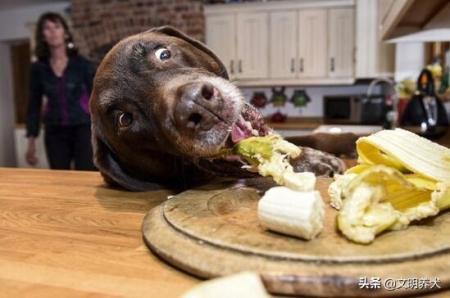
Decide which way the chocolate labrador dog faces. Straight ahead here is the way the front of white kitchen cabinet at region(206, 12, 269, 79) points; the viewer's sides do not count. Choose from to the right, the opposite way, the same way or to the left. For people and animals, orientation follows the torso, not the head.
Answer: the same way

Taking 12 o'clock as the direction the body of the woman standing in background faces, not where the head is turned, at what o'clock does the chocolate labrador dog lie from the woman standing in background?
The chocolate labrador dog is roughly at 12 o'clock from the woman standing in background.

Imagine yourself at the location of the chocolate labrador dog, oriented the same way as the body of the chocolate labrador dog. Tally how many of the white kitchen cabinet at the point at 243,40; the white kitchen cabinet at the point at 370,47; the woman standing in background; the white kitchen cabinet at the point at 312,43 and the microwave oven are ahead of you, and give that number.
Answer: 0

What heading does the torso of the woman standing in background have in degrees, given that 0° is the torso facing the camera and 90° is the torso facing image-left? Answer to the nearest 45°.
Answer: approximately 0°

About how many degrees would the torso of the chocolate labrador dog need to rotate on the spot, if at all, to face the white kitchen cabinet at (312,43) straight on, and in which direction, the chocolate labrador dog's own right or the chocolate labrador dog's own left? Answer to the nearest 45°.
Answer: approximately 180°

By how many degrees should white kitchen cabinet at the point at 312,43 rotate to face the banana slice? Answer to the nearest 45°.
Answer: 0° — it already faces it

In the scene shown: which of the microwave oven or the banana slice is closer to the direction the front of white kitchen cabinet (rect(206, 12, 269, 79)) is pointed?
the banana slice

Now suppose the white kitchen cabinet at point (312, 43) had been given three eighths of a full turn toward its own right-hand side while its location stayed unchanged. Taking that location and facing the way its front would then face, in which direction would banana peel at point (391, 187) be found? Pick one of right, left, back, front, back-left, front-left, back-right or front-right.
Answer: back-left

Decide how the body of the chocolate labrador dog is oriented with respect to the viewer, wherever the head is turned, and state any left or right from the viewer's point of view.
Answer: facing the viewer

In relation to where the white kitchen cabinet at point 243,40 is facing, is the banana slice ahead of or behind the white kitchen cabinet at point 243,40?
ahead

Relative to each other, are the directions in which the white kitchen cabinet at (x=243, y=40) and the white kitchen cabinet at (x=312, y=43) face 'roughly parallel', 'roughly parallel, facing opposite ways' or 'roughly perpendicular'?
roughly parallel

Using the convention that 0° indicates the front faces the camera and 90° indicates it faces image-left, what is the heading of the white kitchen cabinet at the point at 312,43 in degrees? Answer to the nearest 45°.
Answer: approximately 0°

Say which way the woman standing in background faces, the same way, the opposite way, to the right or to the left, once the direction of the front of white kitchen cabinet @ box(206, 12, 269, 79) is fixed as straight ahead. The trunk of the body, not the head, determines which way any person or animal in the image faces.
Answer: the same way

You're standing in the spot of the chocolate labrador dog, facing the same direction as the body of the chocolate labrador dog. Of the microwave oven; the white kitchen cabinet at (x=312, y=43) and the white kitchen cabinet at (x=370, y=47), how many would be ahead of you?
0

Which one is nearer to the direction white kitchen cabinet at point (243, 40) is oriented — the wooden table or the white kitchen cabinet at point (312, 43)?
the wooden table

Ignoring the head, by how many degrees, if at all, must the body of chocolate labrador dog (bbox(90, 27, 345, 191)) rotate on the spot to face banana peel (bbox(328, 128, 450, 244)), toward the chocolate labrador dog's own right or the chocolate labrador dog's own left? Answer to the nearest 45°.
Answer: approximately 45° to the chocolate labrador dog's own left

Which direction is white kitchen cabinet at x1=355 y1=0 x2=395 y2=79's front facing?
toward the camera

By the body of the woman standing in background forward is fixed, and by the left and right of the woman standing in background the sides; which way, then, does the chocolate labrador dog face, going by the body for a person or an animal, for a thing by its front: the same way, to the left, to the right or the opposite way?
the same way

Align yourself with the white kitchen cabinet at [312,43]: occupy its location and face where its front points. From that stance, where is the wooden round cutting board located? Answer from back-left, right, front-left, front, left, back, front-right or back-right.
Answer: front
